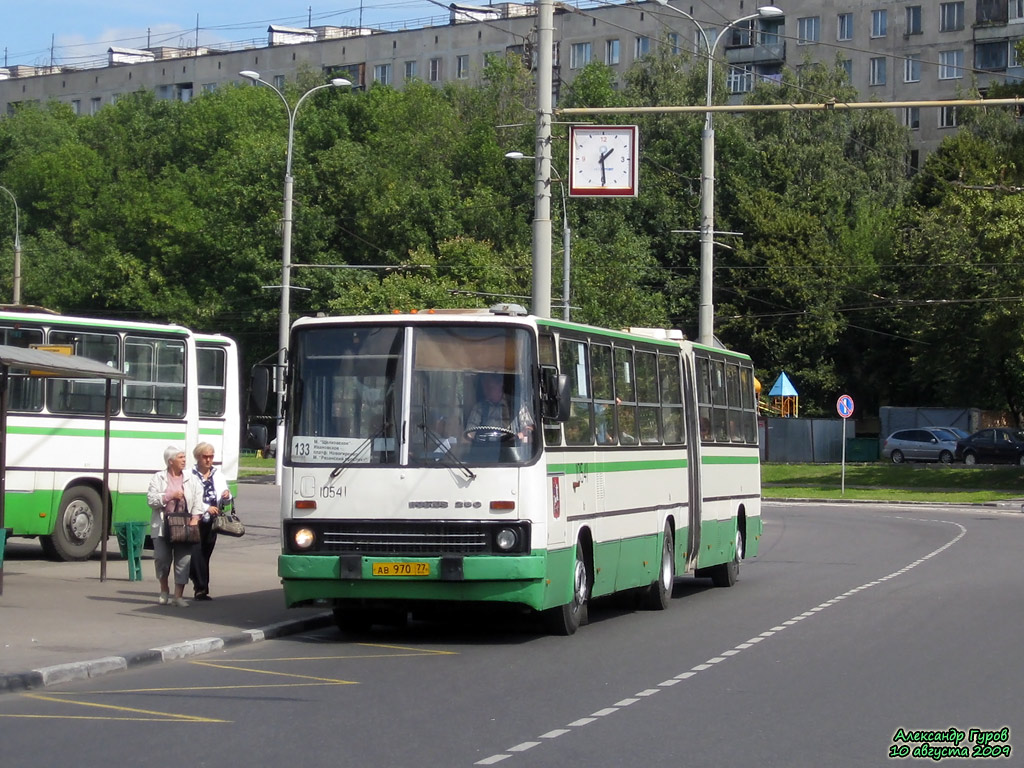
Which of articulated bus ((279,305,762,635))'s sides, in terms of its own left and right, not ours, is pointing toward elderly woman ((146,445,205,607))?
right

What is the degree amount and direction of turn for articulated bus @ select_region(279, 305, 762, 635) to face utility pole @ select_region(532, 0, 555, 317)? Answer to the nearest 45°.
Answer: approximately 135° to its right

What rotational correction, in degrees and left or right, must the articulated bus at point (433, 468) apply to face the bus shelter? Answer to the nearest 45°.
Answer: approximately 90° to its right

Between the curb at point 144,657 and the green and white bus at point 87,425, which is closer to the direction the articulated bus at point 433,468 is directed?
the curb

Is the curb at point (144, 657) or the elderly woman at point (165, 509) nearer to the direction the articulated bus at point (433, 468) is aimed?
the curb

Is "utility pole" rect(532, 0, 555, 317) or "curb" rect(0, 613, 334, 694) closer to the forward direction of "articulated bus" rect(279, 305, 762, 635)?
the curb

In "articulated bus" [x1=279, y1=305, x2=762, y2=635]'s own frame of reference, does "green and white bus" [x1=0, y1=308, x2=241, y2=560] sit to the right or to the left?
on its right

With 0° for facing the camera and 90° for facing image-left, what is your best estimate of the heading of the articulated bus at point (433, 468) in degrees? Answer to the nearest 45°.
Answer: approximately 45°

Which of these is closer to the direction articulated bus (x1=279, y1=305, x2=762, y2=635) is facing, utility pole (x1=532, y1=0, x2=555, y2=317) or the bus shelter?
the bus shelter

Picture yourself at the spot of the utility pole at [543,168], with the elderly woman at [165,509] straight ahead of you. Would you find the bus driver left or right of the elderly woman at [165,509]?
left
